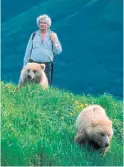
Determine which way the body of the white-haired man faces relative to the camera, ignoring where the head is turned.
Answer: toward the camera

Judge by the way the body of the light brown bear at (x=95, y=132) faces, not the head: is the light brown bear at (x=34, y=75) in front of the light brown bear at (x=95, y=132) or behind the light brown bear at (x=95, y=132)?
behind

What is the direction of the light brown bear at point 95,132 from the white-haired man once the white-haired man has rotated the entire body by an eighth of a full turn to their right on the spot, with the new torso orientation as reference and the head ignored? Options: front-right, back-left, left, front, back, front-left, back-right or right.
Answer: front-left
